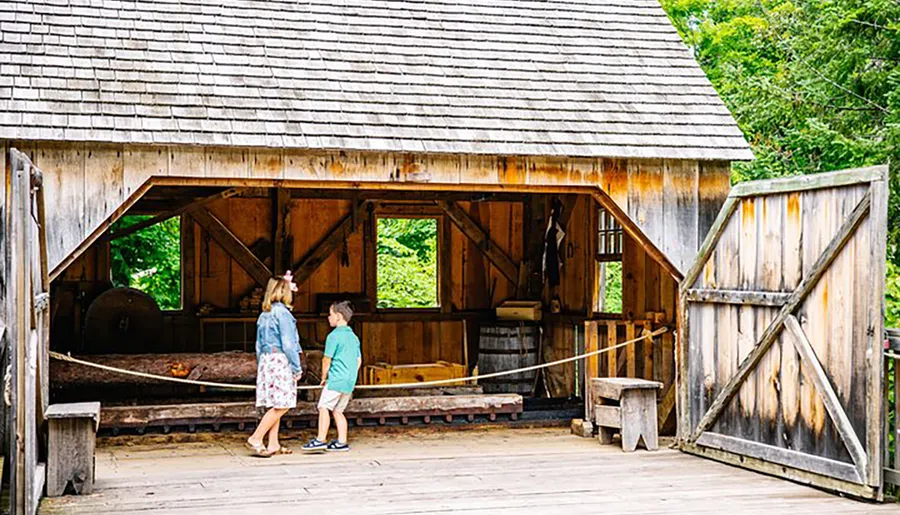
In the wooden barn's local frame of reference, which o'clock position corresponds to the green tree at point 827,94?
The green tree is roughly at 8 o'clock from the wooden barn.

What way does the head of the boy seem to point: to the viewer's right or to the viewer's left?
to the viewer's left

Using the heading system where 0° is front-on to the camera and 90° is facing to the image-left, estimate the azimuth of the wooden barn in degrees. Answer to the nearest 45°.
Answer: approximately 0°
